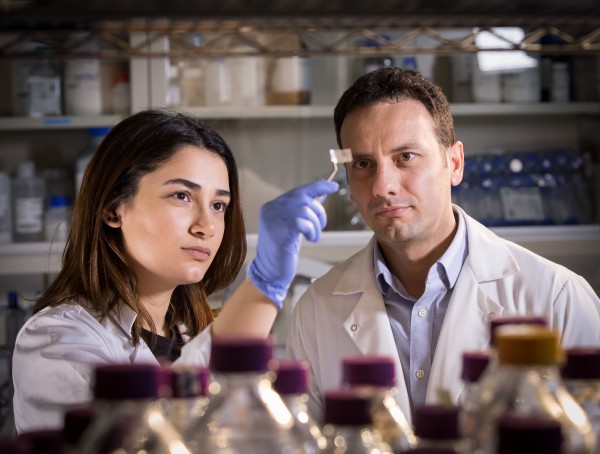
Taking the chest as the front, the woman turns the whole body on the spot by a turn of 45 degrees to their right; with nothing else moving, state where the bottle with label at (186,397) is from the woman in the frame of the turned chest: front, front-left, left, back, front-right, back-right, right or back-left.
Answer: front

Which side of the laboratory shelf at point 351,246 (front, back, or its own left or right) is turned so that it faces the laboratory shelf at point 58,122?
right

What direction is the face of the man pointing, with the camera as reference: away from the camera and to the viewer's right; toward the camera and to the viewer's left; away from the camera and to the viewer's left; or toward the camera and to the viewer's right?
toward the camera and to the viewer's left

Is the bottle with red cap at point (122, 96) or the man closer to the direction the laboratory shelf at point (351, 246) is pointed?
the man

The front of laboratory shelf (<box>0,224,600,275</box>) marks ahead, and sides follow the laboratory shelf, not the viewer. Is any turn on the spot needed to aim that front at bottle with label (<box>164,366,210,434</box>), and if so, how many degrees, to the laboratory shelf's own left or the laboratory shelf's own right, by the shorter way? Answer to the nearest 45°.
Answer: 0° — it already faces it

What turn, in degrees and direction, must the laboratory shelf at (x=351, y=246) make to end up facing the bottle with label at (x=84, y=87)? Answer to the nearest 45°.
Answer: approximately 90° to its right

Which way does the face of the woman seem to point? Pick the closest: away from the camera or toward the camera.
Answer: toward the camera

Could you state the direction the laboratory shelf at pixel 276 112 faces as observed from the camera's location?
facing the viewer

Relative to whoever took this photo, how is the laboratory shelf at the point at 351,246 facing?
facing the viewer

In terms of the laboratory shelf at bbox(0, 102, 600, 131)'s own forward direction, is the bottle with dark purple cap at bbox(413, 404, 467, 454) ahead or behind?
ahead

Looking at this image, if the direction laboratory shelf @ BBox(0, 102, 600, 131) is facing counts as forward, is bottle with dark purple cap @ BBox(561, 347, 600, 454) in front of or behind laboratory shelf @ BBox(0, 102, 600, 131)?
in front

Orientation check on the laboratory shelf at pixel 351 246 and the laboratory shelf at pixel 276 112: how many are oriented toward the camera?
2

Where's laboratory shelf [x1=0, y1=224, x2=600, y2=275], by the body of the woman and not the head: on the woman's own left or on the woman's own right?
on the woman's own left
